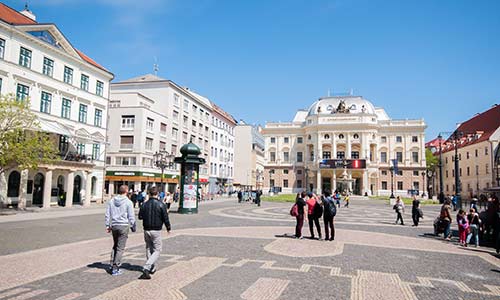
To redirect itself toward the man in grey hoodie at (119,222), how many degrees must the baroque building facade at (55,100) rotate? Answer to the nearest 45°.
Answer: approximately 45° to its right

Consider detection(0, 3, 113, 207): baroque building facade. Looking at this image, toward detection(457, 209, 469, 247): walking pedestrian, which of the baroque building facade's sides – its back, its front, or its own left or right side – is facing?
front

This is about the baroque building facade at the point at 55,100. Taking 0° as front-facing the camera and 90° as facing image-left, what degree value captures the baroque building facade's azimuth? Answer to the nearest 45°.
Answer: approximately 315°

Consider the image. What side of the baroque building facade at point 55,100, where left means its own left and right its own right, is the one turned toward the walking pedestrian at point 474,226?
front

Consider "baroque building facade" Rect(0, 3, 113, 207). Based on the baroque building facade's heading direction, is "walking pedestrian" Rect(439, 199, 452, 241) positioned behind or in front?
in front
